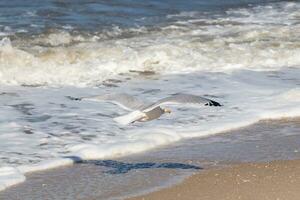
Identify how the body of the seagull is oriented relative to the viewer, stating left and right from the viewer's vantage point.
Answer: facing away from the viewer and to the right of the viewer
